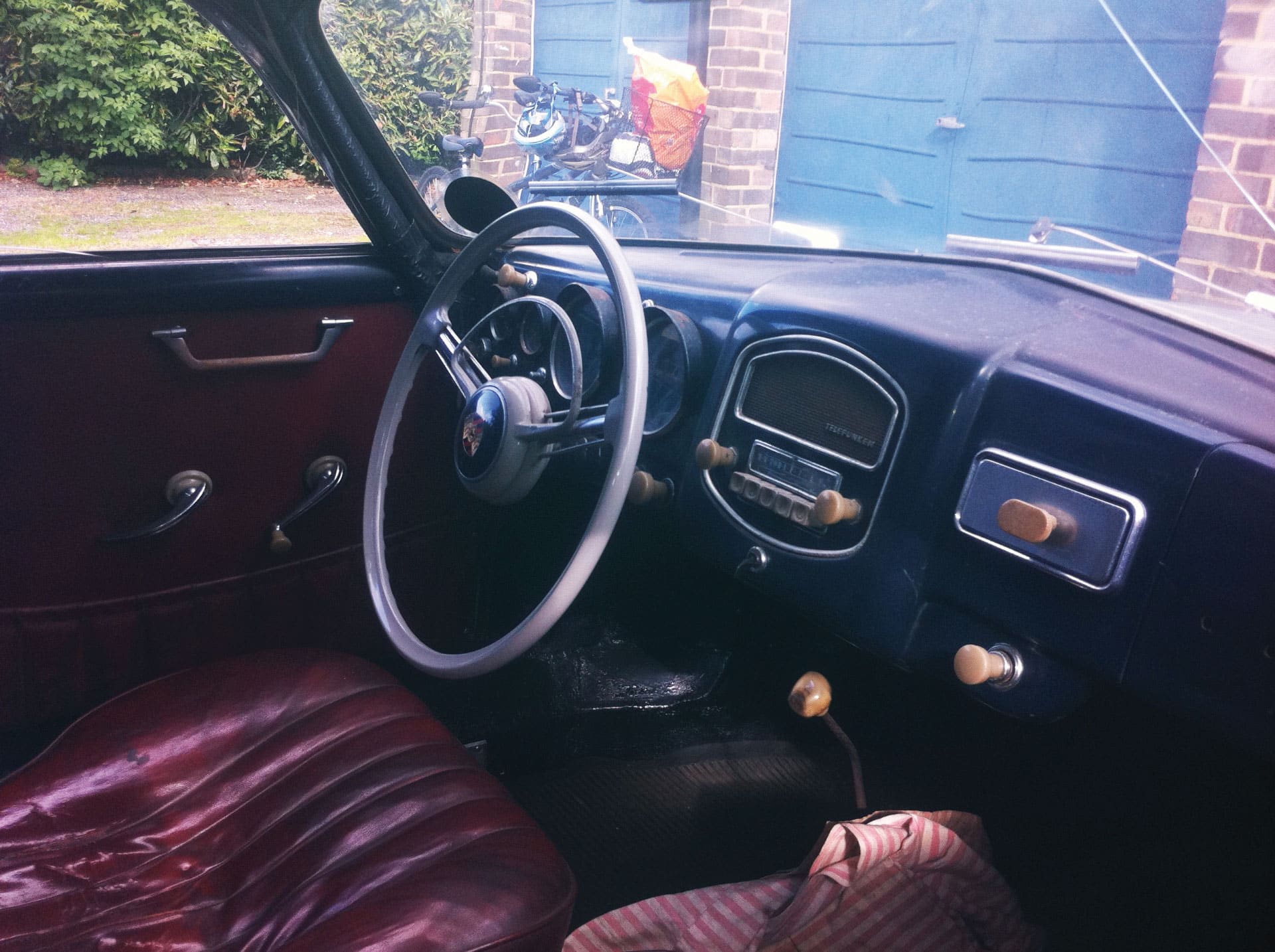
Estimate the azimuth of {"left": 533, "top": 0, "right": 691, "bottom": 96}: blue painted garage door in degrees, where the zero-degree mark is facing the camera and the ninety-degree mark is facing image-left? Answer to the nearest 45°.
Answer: approximately 0°

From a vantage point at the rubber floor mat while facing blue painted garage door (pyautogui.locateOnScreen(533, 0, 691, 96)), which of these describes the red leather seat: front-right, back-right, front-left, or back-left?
back-left

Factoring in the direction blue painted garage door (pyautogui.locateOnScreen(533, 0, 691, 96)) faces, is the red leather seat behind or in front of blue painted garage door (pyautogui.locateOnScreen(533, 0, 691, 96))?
in front
